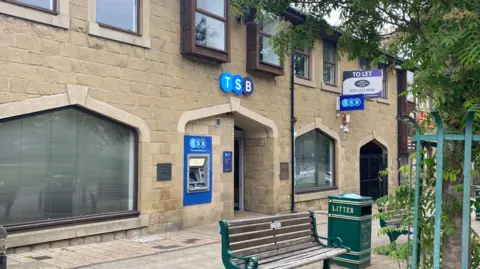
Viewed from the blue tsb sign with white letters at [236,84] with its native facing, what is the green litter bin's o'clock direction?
The green litter bin is roughly at 1 o'clock from the blue tsb sign with white letters.

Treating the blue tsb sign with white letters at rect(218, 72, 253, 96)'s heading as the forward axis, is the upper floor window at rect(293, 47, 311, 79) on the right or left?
on its left

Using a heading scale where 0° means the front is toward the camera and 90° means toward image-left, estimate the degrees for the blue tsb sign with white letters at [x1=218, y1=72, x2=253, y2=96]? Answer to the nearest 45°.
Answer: approximately 315°

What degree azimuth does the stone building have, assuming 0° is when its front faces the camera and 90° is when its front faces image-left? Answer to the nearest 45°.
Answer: approximately 315°

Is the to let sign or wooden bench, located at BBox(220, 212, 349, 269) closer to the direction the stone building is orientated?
the wooden bench
